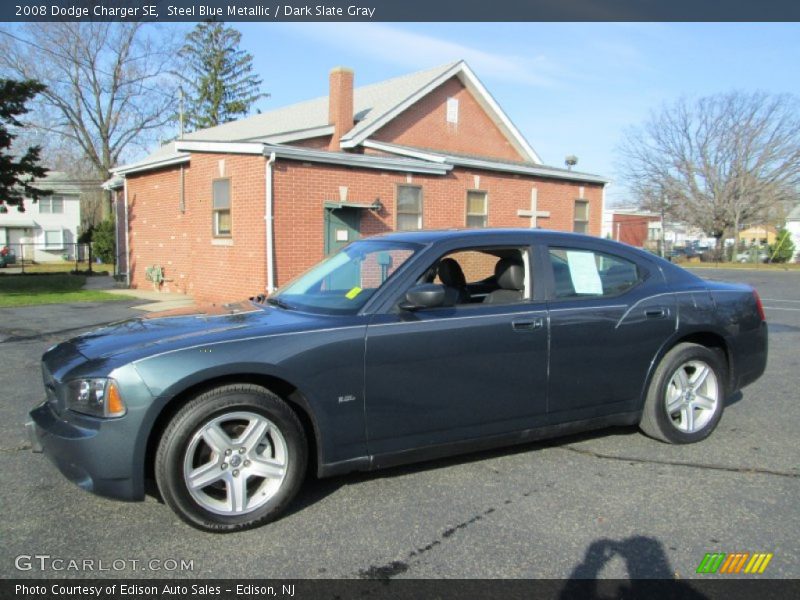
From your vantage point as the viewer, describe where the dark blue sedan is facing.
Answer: facing the viewer and to the left of the viewer

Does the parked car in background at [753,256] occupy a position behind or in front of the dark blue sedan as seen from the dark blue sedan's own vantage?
behind

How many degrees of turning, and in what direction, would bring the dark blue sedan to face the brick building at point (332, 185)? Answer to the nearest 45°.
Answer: approximately 135° to its right

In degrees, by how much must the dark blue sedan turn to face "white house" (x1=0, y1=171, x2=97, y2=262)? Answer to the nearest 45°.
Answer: approximately 90° to its right
